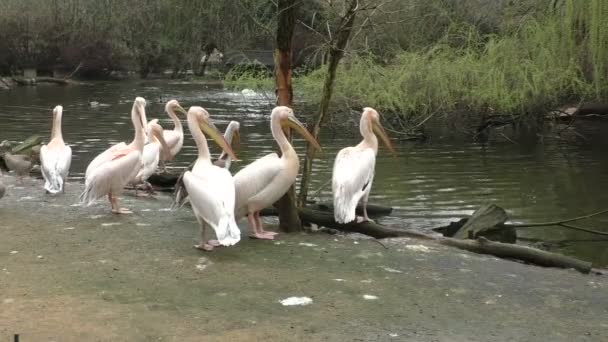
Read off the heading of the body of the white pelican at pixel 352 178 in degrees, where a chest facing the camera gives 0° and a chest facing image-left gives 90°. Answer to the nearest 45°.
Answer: approximately 225°

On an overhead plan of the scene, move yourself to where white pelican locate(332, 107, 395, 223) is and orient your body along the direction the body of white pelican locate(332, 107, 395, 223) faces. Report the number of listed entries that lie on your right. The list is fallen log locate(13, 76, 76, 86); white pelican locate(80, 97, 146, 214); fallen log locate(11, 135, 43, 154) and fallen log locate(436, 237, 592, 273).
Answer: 1

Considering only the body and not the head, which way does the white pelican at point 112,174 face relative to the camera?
to the viewer's right

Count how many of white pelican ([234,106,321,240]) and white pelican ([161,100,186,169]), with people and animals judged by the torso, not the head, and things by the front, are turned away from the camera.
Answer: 0

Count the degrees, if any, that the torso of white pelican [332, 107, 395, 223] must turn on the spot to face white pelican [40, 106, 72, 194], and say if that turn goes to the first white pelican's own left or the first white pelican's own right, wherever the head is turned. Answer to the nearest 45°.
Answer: approximately 135° to the first white pelican's own left

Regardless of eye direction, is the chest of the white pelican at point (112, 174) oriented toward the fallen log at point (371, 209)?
yes

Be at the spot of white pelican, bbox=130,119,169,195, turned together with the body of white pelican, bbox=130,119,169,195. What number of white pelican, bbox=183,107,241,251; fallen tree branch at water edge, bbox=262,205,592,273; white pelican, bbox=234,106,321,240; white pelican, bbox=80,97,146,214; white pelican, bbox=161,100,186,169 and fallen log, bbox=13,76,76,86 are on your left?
2

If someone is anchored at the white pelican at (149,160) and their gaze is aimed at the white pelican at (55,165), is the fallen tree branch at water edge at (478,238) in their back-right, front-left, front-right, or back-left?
back-left

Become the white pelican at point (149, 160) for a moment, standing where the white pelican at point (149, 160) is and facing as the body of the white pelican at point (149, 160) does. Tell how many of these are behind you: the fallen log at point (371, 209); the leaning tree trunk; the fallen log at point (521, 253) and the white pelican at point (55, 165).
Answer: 1

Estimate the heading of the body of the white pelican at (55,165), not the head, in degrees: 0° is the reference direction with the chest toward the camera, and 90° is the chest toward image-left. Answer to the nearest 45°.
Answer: approximately 180°

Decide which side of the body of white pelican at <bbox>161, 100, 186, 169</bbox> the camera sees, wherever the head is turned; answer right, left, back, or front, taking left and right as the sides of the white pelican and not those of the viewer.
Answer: right

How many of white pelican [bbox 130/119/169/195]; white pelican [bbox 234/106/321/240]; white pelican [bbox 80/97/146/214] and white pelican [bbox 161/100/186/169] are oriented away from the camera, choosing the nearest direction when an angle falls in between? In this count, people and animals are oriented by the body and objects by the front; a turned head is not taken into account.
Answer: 0

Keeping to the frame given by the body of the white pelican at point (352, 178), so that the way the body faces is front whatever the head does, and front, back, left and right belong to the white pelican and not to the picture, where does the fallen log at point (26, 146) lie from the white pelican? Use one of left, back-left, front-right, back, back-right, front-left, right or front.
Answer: left

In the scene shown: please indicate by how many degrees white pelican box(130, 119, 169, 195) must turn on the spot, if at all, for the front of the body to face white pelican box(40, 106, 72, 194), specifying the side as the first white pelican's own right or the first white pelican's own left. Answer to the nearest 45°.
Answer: approximately 180°

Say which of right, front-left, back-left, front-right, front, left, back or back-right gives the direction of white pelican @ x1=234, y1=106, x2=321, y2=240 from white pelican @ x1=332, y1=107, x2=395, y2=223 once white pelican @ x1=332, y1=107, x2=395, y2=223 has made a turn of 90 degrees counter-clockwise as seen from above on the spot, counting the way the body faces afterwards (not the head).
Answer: left

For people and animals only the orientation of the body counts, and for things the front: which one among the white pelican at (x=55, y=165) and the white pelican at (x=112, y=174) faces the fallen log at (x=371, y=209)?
the white pelican at (x=112, y=174)

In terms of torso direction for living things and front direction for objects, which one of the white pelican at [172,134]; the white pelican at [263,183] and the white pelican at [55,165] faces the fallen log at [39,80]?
the white pelican at [55,165]

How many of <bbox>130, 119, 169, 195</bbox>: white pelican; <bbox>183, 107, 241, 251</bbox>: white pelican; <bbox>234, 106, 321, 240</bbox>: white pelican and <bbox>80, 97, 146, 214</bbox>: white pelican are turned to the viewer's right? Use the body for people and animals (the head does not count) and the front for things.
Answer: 3
